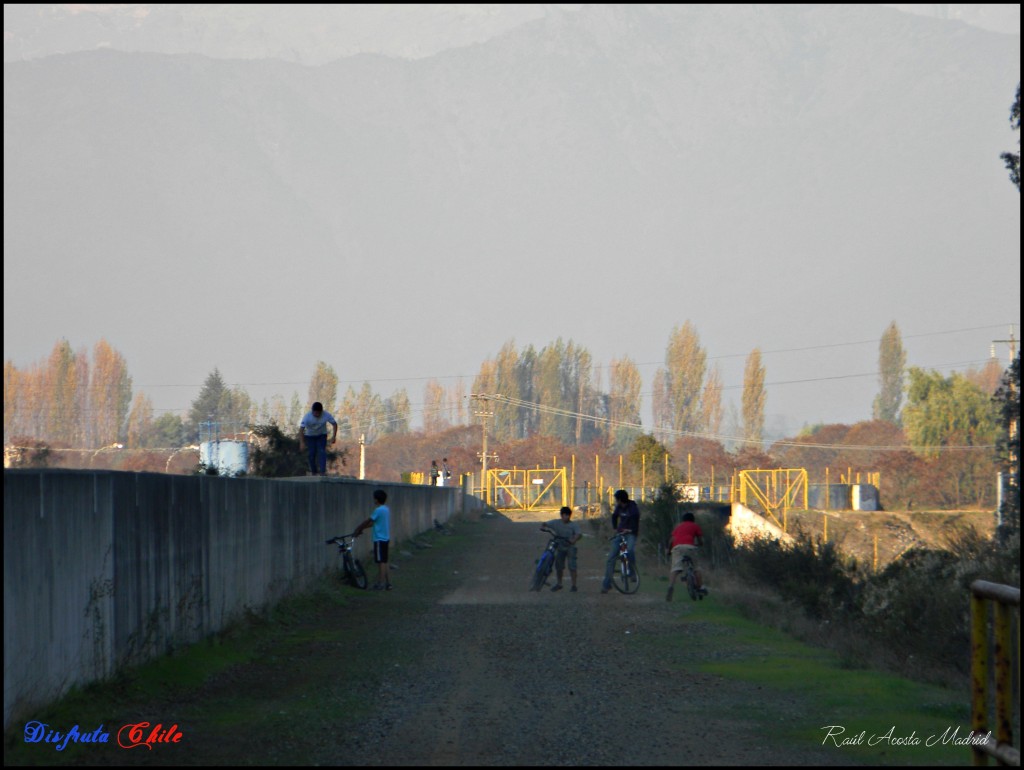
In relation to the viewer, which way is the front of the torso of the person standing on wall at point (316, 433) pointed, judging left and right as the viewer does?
facing the viewer

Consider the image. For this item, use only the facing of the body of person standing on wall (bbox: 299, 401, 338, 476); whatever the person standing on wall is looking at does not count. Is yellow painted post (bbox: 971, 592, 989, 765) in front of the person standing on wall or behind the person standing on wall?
in front

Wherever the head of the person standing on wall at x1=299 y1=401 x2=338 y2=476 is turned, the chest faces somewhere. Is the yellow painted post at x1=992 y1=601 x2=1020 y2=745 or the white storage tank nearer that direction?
the yellow painted post

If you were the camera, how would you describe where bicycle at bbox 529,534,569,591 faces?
facing the viewer and to the left of the viewer

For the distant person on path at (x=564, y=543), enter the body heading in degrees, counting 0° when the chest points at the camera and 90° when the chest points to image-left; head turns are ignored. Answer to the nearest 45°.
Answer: approximately 0°

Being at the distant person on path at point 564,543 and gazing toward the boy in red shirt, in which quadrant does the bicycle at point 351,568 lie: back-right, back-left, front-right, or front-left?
back-right

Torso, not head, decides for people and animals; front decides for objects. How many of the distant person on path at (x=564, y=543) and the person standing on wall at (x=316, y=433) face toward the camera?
2

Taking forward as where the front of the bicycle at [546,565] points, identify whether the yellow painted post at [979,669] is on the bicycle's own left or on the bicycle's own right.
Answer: on the bicycle's own left

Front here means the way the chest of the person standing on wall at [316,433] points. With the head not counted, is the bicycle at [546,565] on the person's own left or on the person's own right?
on the person's own left

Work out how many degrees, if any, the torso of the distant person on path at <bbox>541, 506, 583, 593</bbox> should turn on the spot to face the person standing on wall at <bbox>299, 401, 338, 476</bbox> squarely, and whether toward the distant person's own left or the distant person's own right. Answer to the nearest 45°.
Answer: approximately 90° to the distant person's own right

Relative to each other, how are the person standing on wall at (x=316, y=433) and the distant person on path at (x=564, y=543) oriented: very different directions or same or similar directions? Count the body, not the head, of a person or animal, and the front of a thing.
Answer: same or similar directions
